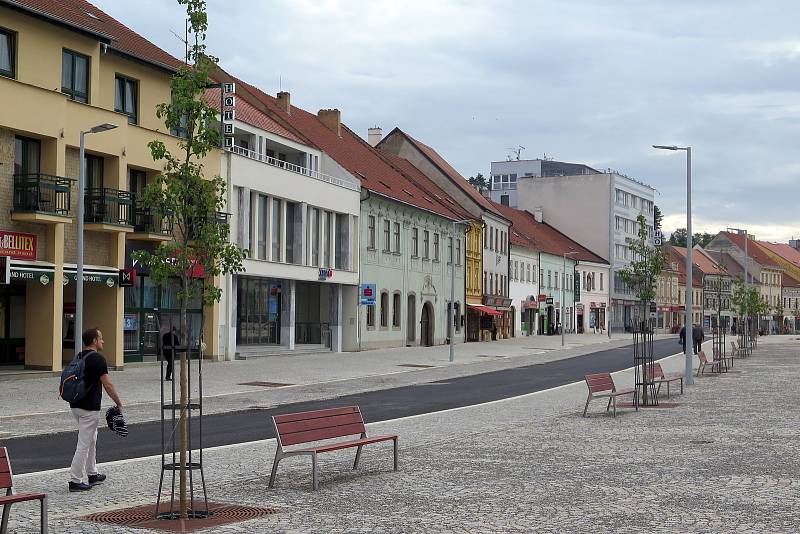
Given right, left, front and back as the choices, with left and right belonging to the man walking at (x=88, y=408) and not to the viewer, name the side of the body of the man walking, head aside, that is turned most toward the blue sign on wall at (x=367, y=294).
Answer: left

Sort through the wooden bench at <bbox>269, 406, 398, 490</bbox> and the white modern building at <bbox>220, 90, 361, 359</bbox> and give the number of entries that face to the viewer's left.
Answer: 0

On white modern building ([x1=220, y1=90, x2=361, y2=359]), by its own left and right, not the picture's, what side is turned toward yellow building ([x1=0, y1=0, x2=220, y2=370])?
right

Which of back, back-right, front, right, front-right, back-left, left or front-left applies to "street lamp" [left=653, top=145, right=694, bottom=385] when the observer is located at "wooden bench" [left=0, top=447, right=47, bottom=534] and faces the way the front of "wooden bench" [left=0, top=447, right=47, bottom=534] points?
left

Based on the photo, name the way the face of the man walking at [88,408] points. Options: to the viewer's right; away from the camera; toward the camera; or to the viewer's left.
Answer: to the viewer's right

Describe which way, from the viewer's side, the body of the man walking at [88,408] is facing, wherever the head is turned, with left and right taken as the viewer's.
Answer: facing to the right of the viewer

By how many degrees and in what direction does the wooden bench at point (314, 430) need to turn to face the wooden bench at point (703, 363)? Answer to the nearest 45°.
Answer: approximately 90° to its left

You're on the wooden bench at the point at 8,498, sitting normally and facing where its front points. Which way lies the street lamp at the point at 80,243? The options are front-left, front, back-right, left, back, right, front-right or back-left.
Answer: back-left

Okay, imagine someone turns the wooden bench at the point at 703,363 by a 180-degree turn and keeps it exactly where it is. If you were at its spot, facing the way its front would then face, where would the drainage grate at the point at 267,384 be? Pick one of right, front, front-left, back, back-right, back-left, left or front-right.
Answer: left

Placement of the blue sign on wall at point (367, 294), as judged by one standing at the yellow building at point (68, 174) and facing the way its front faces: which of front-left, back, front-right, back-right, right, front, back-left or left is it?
left

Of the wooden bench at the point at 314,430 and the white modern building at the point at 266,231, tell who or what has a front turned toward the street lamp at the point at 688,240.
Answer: the white modern building

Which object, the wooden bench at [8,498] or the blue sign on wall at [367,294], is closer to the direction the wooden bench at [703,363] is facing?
the wooden bench
